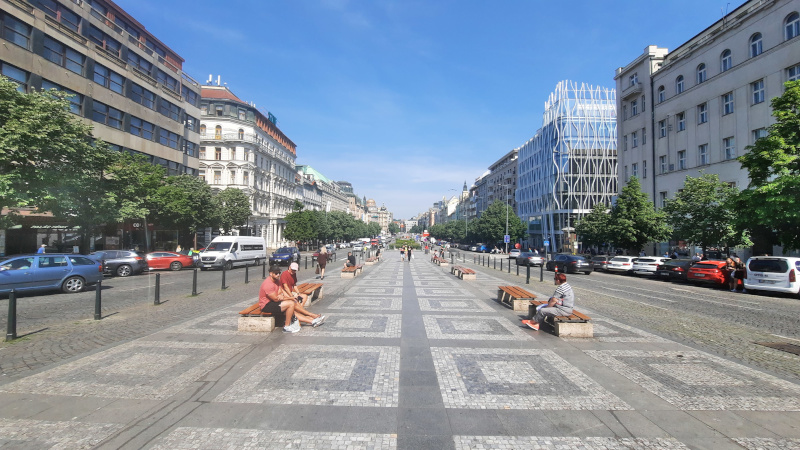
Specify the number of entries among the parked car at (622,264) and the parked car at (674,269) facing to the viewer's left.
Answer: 0

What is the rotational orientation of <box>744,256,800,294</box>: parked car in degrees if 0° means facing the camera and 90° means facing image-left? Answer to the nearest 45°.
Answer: approximately 225°

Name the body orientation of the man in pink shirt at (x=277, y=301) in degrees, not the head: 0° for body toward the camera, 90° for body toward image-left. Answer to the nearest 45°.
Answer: approximately 270°

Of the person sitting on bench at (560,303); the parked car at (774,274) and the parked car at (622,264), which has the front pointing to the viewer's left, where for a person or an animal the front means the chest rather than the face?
the person sitting on bench

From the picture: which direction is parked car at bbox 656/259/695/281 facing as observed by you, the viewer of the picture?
facing away from the viewer and to the right of the viewer

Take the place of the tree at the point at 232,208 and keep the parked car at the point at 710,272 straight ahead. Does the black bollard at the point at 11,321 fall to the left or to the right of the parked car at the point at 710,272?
right

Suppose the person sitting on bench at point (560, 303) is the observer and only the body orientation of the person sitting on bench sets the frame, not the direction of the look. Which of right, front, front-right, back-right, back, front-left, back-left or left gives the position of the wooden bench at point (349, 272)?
front-right

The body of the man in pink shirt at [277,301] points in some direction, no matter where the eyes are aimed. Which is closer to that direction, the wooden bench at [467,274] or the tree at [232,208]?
the wooden bench

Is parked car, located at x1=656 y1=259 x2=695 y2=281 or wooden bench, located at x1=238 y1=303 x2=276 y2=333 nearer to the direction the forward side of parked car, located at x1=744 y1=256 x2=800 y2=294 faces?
the parked car

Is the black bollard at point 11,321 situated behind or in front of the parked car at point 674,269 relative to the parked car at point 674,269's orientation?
behind

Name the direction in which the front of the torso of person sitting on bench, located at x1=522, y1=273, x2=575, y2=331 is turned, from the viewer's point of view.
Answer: to the viewer's left

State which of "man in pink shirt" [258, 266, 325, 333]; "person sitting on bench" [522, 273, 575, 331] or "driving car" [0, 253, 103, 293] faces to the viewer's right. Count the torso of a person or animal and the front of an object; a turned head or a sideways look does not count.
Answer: the man in pink shirt

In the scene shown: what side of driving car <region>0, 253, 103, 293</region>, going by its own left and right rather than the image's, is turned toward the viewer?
left

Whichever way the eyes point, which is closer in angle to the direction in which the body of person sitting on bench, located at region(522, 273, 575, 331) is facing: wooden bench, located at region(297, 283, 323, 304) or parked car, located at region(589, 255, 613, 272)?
the wooden bench

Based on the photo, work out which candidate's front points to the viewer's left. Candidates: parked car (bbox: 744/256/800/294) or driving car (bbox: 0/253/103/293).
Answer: driving car (bbox: 0/253/103/293)
